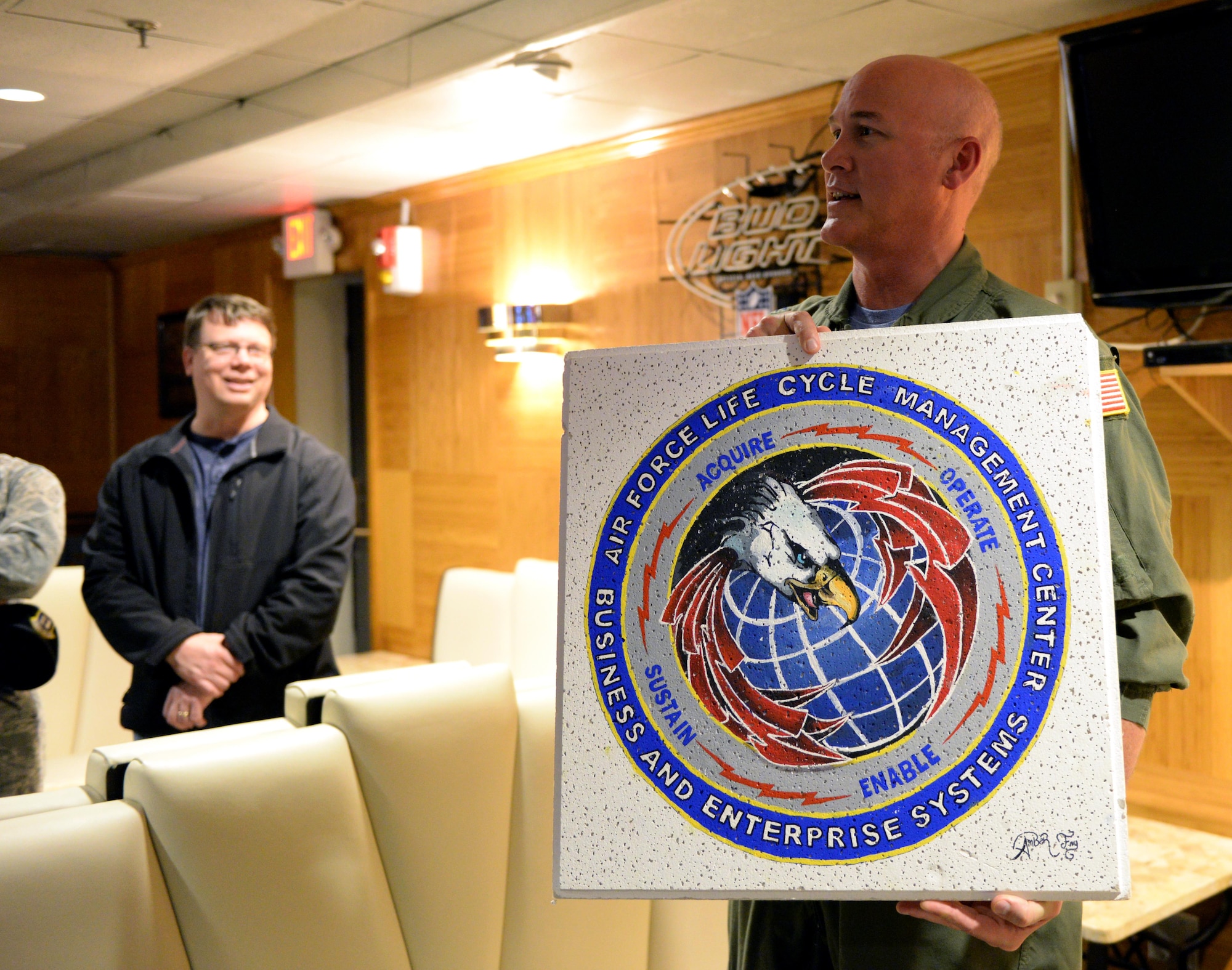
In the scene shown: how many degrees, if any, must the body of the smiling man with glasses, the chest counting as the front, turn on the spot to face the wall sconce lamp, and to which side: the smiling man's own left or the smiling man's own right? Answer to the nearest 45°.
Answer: approximately 135° to the smiling man's own left

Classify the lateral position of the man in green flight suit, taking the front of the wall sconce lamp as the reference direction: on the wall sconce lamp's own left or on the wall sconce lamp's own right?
on the wall sconce lamp's own left

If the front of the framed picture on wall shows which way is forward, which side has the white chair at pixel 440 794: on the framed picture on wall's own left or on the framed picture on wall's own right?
on the framed picture on wall's own left

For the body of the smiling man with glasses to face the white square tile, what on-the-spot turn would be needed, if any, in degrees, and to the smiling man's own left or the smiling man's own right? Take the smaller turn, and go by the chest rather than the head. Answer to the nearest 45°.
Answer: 0° — they already face it

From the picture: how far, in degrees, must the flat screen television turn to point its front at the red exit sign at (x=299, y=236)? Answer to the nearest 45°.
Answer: approximately 90° to its right

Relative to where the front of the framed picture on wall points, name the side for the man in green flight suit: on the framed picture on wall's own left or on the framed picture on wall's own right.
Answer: on the framed picture on wall's own left

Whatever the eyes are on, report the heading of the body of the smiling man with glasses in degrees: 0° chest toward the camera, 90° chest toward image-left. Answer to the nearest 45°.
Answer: approximately 0°

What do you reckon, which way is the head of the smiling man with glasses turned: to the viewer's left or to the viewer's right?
to the viewer's right

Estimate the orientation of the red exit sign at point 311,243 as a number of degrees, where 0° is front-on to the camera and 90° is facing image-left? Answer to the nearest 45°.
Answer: approximately 45°
